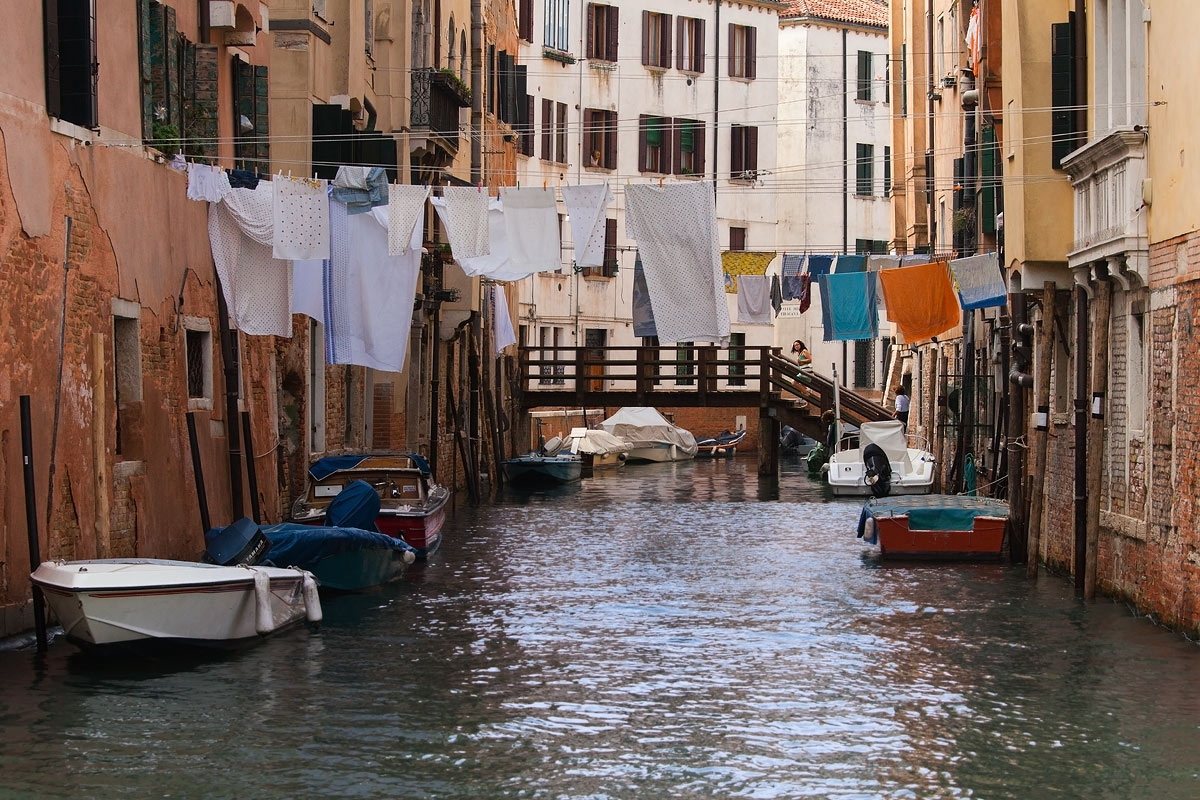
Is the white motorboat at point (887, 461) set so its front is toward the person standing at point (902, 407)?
yes

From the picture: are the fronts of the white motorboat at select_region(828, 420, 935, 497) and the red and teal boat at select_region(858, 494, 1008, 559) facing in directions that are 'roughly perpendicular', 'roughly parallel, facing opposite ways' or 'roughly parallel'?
roughly parallel

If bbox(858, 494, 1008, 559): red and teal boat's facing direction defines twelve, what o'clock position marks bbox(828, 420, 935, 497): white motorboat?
The white motorboat is roughly at 12 o'clock from the red and teal boat.

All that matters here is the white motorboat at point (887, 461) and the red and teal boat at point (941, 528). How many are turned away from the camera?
2

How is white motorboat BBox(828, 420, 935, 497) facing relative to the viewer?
away from the camera

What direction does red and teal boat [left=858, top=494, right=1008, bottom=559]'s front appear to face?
away from the camera

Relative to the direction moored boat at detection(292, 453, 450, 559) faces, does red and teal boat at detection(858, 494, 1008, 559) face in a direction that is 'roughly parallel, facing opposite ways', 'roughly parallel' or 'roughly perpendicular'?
roughly parallel

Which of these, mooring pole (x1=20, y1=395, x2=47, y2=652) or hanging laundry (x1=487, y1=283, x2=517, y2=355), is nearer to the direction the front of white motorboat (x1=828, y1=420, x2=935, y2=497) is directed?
the hanging laundry
